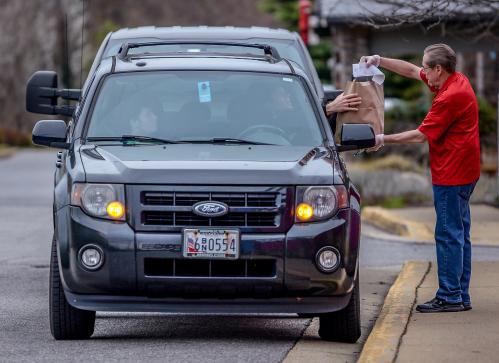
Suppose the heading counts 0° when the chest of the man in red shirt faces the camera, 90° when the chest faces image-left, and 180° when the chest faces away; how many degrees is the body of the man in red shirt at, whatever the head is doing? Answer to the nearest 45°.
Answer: approximately 90°

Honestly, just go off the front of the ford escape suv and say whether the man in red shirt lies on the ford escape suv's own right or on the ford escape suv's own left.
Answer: on the ford escape suv's own left

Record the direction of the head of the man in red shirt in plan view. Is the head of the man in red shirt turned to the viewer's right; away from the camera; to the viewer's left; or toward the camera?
to the viewer's left

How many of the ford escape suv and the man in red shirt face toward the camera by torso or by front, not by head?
1

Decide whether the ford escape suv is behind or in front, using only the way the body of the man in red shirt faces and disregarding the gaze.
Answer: in front

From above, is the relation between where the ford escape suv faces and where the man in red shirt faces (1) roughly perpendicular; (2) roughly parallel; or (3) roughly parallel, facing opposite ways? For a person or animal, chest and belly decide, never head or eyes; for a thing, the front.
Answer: roughly perpendicular
